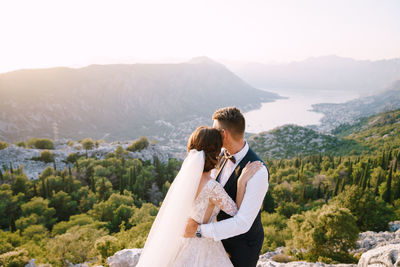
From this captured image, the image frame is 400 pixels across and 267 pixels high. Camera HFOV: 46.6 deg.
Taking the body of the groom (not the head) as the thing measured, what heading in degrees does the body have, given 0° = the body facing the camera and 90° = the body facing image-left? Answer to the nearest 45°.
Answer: approximately 45°

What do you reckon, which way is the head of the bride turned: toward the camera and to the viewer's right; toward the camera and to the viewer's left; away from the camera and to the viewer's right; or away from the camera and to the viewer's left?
away from the camera and to the viewer's right

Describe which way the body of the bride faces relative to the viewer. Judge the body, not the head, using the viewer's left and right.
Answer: facing away from the viewer and to the right of the viewer

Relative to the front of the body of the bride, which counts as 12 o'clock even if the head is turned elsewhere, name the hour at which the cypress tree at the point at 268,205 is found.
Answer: The cypress tree is roughly at 11 o'clock from the bride.

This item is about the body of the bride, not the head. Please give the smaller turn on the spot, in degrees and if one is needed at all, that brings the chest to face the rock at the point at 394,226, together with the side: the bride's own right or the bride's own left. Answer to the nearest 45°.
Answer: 0° — they already face it

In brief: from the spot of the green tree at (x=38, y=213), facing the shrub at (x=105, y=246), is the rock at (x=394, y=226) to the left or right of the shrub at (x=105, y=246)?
left

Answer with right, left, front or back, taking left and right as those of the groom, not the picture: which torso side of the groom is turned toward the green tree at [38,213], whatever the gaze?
right

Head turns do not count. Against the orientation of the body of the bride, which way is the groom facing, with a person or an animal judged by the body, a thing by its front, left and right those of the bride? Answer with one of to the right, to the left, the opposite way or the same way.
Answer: the opposite way

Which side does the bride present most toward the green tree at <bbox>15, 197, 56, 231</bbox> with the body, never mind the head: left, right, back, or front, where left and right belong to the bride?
left

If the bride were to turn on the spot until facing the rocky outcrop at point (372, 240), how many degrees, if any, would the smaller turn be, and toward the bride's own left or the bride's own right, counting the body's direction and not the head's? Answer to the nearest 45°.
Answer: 0° — they already face it
